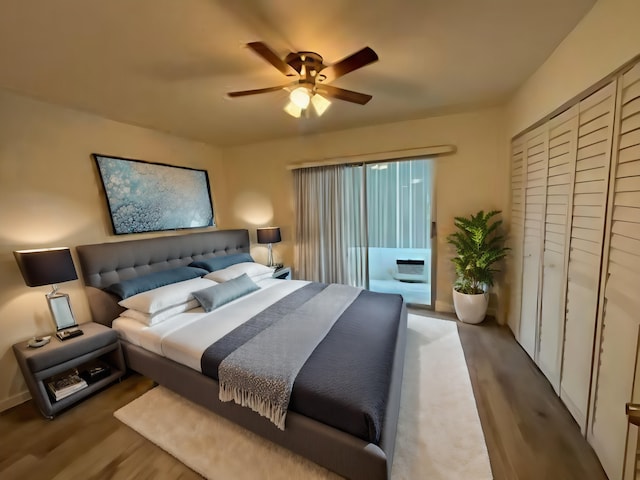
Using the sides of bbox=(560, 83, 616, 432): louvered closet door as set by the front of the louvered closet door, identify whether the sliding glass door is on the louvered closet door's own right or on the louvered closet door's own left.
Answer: on the louvered closet door's own right

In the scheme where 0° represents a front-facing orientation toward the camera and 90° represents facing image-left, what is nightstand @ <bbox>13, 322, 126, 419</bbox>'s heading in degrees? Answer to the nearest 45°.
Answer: approximately 315°

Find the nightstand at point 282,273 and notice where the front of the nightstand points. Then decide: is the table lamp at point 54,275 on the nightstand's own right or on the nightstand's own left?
on the nightstand's own right

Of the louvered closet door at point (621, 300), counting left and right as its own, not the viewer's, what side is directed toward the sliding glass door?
right

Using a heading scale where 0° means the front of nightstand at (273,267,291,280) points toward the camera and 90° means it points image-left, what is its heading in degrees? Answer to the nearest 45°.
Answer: approximately 315°

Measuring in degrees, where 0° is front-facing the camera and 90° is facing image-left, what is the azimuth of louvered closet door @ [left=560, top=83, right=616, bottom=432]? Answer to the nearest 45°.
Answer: approximately 45°

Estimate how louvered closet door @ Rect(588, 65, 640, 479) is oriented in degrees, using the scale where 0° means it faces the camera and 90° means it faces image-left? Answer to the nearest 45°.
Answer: approximately 45°
